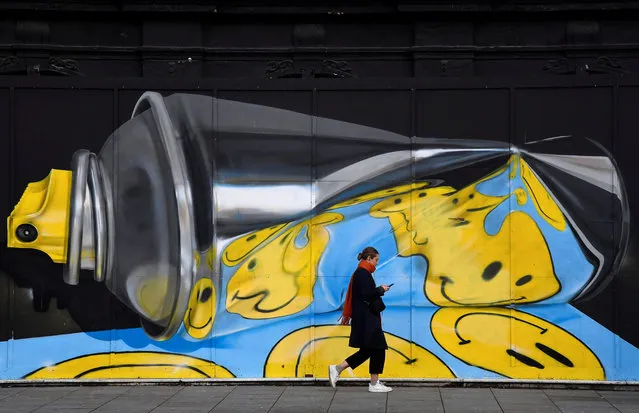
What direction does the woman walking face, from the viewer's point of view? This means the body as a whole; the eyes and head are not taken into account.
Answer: to the viewer's right

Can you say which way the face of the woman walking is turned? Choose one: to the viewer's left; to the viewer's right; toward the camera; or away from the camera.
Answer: to the viewer's right
